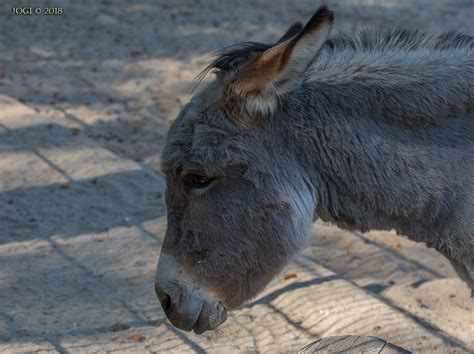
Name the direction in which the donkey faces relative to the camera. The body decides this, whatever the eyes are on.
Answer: to the viewer's left

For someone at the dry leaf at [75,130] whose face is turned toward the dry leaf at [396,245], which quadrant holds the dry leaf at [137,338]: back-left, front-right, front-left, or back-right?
front-right

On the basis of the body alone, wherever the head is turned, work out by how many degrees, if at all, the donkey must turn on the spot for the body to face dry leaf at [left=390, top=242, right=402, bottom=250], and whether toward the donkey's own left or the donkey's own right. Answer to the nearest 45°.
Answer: approximately 90° to the donkey's own right

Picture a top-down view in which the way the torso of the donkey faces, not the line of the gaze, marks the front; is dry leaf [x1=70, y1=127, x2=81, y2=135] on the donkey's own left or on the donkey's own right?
on the donkey's own right

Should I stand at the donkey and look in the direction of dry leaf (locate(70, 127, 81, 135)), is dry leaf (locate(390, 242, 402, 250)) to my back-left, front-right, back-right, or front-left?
front-right

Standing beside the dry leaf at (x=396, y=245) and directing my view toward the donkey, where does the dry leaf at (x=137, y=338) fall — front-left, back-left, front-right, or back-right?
front-right
